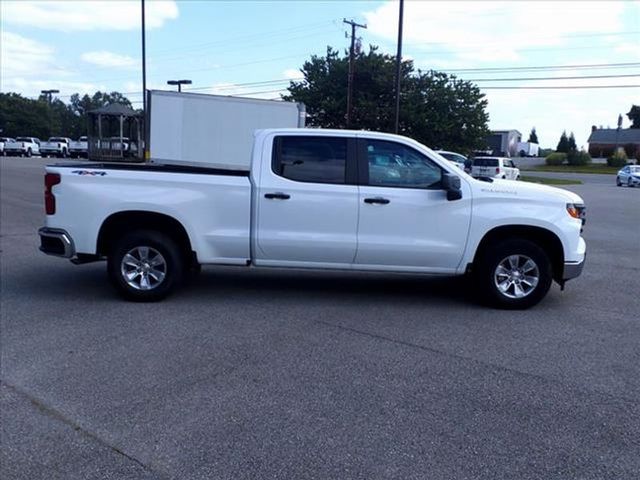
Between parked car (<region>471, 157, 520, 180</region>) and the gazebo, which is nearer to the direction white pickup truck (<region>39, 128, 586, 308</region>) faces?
the parked car

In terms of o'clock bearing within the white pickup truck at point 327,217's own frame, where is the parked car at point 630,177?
The parked car is roughly at 10 o'clock from the white pickup truck.

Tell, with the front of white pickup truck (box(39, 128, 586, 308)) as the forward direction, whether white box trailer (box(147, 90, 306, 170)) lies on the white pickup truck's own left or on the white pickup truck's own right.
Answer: on the white pickup truck's own left

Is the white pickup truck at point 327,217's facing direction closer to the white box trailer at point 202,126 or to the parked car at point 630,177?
the parked car

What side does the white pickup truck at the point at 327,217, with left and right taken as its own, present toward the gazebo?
left

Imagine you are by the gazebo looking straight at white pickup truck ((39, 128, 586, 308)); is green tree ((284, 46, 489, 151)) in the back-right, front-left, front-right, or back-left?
back-left

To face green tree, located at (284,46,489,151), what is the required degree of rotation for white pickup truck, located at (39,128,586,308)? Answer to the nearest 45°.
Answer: approximately 90° to its left

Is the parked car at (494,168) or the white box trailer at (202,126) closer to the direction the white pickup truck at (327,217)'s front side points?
the parked car

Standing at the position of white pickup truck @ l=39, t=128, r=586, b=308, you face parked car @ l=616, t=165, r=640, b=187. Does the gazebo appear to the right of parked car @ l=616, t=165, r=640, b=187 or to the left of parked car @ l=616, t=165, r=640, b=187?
left

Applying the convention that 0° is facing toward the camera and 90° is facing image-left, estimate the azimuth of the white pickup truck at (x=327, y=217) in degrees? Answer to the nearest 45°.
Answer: approximately 270°
